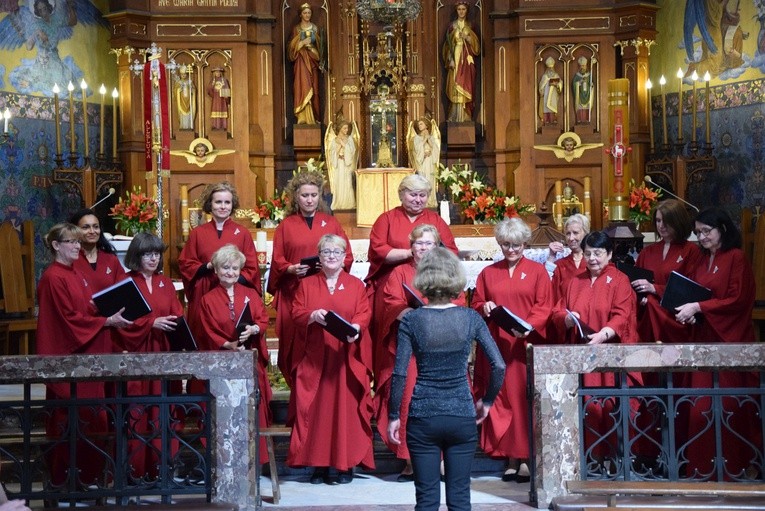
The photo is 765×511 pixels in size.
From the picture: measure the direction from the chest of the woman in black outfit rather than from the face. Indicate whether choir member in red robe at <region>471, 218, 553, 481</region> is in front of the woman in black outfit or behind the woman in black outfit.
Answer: in front

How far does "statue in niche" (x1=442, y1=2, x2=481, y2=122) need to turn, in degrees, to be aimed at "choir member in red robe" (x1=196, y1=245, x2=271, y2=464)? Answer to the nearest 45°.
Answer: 0° — it already faces them

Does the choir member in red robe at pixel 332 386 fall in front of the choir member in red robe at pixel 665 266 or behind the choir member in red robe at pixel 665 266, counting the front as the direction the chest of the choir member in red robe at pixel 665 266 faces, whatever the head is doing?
in front

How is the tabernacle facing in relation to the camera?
toward the camera

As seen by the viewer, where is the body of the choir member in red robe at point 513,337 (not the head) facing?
toward the camera

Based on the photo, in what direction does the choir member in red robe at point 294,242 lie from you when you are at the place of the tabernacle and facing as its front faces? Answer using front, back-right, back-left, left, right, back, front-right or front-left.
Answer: front

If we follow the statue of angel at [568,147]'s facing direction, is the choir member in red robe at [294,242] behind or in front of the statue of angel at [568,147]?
in front

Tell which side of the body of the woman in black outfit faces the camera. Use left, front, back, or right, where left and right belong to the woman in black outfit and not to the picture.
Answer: back

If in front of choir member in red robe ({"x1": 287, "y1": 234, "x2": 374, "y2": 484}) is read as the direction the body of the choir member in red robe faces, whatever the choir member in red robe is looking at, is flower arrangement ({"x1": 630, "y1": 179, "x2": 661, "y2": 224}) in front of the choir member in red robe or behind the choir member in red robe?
behind

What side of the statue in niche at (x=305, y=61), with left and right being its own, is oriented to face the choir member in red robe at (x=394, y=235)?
front

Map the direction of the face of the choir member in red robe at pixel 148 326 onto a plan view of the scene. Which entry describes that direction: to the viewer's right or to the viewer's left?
to the viewer's right

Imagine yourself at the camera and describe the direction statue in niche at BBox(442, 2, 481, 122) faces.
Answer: facing the viewer

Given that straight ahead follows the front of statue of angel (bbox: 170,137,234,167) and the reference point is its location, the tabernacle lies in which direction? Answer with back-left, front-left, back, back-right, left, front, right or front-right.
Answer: front-left

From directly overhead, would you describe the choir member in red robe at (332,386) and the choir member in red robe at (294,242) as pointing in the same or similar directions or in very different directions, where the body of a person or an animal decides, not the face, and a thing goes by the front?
same or similar directions
